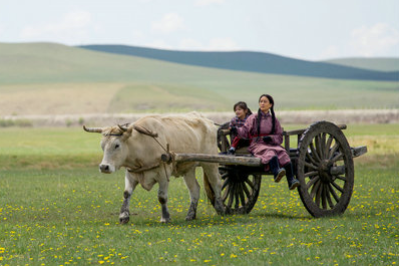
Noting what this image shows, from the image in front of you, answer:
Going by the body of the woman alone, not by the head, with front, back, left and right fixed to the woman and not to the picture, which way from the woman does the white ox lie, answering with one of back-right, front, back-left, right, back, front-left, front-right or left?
right

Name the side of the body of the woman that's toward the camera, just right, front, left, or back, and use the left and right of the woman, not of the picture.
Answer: front

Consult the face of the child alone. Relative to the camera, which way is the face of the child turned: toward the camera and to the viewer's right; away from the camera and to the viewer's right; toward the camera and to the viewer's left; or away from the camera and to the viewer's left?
toward the camera and to the viewer's left

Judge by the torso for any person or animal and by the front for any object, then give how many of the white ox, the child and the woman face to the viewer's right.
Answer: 0

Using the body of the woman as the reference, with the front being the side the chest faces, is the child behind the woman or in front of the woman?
behind

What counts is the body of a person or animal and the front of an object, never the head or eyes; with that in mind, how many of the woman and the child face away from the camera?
0

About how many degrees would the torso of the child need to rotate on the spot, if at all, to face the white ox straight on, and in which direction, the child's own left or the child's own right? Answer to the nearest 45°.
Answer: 0° — they already face it

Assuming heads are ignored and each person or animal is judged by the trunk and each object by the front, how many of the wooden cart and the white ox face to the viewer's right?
0

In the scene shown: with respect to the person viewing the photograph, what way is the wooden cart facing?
facing the viewer and to the left of the viewer

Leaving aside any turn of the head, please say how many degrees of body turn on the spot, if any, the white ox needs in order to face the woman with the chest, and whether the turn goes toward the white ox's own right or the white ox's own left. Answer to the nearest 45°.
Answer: approximately 135° to the white ox's own left

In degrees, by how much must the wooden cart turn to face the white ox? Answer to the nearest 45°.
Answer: approximately 45° to its right
